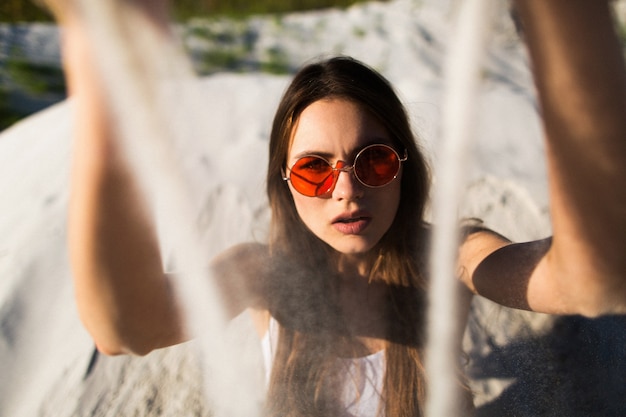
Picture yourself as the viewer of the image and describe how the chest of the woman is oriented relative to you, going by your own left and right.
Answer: facing the viewer

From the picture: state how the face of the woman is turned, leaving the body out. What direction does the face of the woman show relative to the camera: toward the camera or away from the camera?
toward the camera
